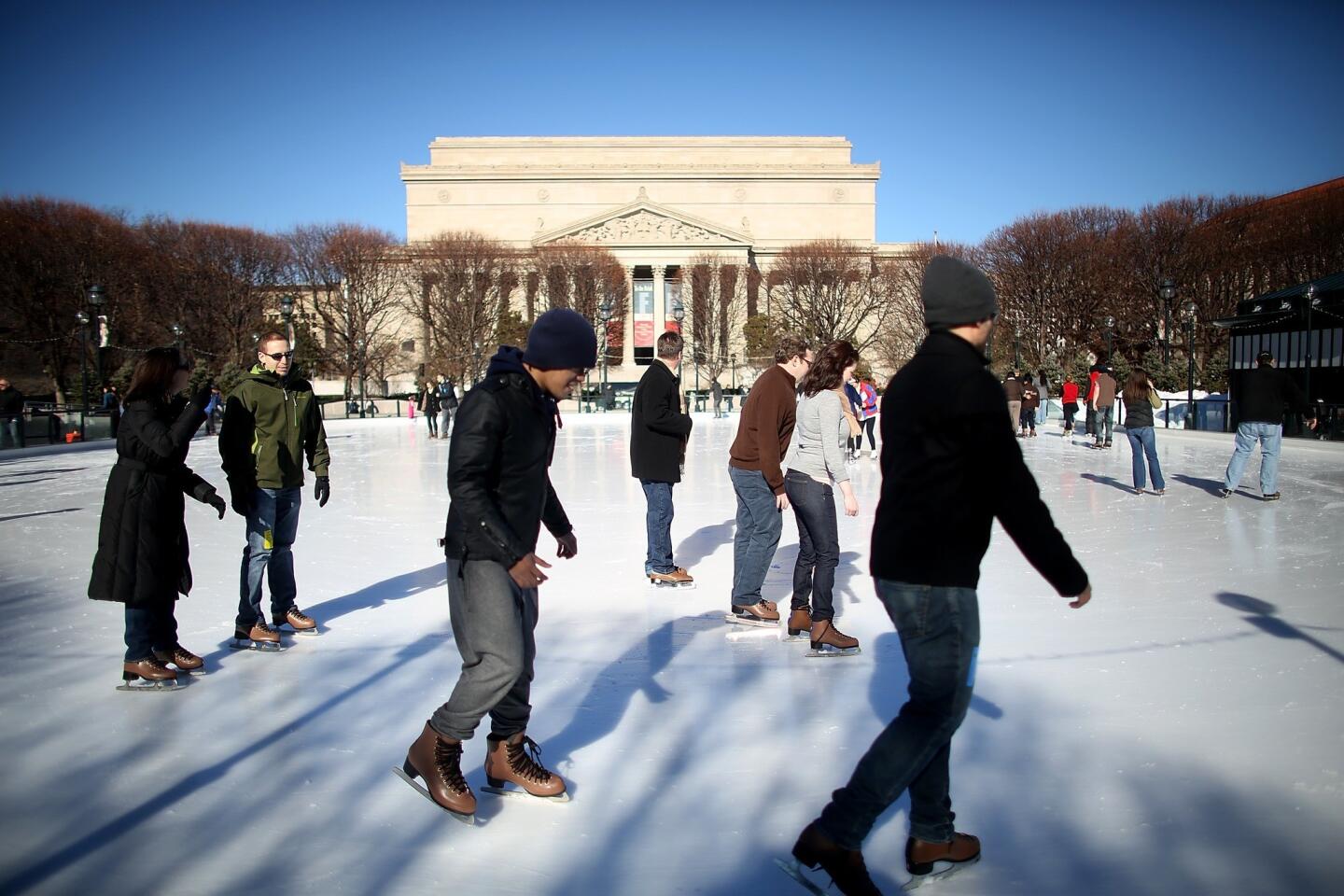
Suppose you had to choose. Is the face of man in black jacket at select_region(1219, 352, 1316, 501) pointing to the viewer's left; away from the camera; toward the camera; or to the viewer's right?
away from the camera

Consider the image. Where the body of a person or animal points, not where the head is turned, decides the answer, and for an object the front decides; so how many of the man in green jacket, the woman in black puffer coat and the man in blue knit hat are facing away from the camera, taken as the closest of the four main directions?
0

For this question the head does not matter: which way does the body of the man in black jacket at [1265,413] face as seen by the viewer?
away from the camera

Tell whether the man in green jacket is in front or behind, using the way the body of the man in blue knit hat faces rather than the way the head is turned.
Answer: behind

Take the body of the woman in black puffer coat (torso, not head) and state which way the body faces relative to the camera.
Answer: to the viewer's right

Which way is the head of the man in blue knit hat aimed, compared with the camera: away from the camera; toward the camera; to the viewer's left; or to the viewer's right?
to the viewer's right
